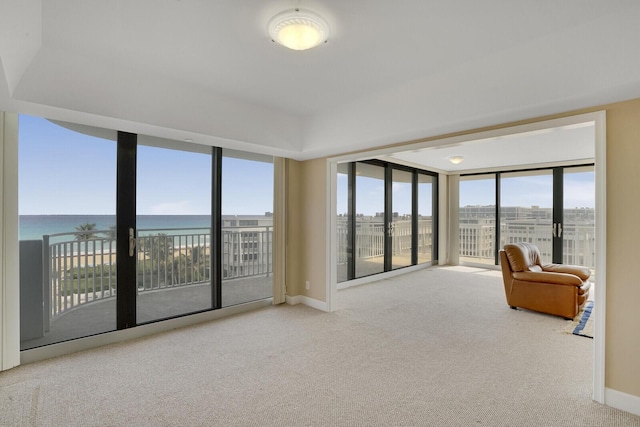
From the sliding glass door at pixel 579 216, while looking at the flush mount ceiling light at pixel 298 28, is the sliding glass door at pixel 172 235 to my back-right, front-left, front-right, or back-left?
front-right

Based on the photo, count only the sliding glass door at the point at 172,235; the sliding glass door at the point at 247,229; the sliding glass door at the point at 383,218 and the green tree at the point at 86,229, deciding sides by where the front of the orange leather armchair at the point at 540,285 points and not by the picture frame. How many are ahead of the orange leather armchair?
0

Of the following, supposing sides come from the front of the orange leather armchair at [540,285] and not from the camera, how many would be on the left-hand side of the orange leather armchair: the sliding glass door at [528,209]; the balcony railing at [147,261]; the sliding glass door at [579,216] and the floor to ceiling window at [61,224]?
2

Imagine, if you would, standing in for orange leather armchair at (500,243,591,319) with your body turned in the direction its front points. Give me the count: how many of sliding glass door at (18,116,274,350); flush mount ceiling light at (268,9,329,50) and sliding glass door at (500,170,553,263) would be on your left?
1

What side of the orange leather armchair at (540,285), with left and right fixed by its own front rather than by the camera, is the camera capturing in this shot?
right

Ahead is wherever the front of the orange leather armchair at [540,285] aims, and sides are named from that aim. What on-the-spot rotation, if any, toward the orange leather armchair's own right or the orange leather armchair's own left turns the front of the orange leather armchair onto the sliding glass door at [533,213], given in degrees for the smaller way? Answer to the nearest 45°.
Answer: approximately 90° to the orange leather armchair's own left

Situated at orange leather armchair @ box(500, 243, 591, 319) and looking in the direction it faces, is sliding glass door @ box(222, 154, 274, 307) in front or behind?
behind

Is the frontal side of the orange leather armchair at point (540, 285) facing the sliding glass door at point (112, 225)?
no

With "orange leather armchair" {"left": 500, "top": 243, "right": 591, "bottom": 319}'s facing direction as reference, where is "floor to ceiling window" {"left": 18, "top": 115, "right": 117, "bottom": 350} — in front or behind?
behind

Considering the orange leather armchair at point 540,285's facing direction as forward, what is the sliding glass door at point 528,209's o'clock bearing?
The sliding glass door is roughly at 9 o'clock from the orange leather armchair.

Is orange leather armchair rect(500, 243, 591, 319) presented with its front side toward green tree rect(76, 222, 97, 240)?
no

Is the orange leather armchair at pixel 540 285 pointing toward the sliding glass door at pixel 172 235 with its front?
no
